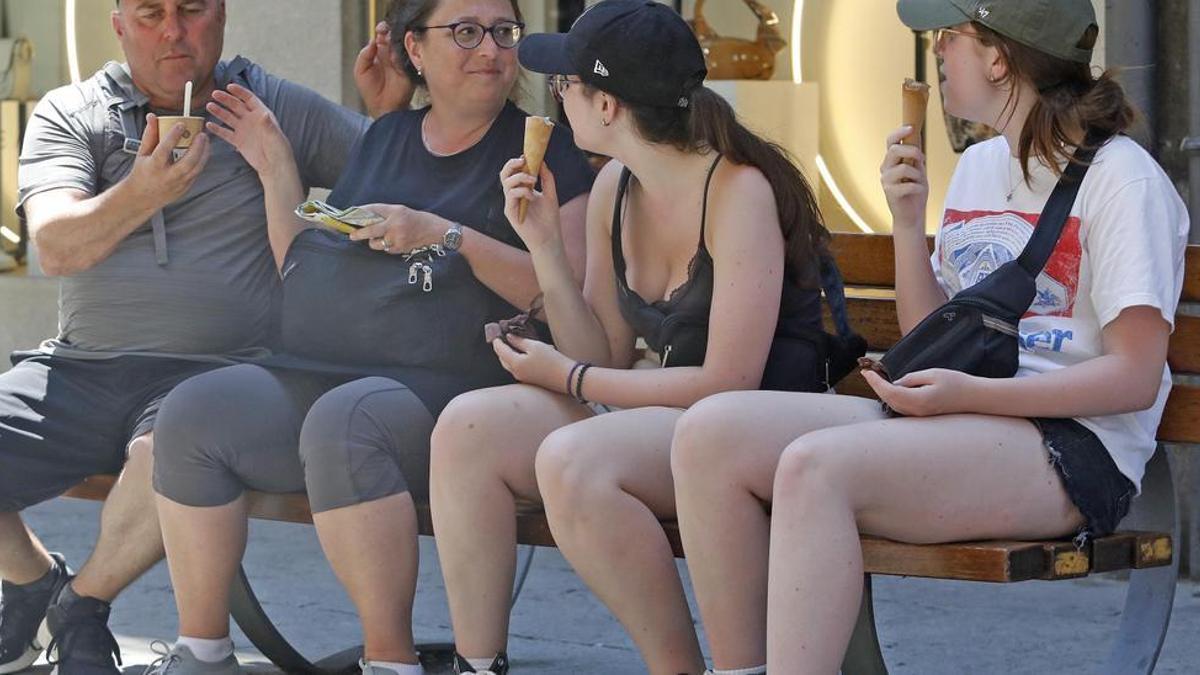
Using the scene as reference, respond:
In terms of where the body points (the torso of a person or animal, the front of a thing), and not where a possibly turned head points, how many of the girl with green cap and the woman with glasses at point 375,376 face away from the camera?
0

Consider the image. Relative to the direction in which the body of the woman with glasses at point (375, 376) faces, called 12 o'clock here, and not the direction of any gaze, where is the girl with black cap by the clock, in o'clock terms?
The girl with black cap is roughly at 9 o'clock from the woman with glasses.

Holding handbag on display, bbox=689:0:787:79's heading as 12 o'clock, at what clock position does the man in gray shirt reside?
The man in gray shirt is roughly at 1 o'clock from the handbag on display.

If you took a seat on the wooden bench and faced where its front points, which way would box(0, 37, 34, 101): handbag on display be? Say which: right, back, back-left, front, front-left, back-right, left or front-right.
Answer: right

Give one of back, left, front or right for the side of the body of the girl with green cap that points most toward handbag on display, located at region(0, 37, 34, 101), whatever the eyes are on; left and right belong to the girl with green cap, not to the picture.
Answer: right

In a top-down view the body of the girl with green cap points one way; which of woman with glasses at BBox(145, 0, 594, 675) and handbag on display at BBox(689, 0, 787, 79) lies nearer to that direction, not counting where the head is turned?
the woman with glasses

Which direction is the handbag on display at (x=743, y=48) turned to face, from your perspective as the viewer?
facing the viewer

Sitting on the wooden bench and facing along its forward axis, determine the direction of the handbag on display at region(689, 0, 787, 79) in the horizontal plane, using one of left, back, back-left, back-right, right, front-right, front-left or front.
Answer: back-right
